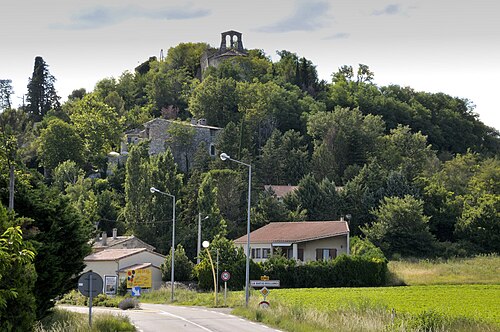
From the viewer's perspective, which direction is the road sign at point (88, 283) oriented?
away from the camera

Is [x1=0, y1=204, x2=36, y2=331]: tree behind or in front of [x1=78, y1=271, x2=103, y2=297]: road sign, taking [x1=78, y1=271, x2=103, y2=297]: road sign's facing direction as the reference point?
behind

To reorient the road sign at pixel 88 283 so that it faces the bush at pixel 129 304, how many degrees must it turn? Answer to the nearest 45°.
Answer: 0° — it already faces it
